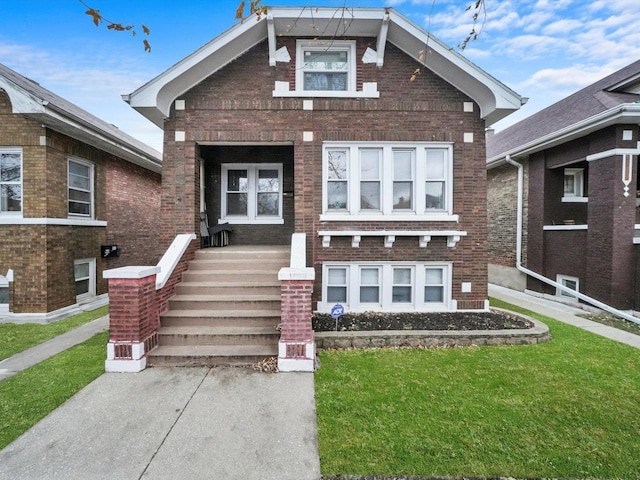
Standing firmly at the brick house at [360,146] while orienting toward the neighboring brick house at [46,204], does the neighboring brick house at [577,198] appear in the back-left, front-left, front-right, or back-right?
back-right

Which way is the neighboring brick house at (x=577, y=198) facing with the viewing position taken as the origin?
facing the viewer and to the right of the viewer

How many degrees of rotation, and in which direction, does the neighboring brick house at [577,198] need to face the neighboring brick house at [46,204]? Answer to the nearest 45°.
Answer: approximately 90° to its right

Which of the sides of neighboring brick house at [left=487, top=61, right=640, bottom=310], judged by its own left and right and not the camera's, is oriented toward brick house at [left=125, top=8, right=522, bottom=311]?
right

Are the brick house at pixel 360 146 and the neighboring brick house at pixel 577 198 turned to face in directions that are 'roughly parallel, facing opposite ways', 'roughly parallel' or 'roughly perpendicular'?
roughly parallel

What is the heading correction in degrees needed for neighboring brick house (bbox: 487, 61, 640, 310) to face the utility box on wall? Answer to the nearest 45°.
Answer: approximately 90° to its right

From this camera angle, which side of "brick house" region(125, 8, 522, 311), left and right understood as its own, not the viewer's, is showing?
front

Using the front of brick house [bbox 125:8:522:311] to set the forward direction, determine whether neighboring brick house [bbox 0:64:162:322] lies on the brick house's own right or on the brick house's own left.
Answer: on the brick house's own right

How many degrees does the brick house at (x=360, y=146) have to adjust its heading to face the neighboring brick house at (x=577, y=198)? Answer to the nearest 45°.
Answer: approximately 90° to its left

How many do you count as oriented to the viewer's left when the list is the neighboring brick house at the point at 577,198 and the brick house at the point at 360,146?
0
